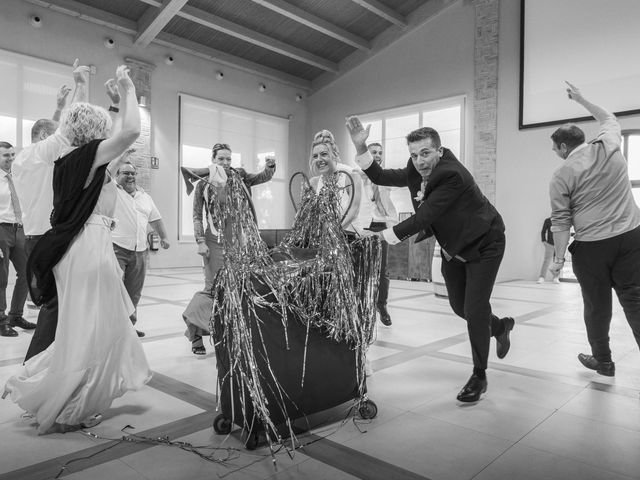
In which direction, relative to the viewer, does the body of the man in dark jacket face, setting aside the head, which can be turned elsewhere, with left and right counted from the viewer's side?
facing the viewer and to the left of the viewer

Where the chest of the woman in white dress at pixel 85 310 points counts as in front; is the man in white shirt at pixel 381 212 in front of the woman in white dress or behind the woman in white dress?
in front

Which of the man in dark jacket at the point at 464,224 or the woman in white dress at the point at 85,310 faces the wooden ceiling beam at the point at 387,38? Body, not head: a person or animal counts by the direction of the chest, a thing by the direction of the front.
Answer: the woman in white dress

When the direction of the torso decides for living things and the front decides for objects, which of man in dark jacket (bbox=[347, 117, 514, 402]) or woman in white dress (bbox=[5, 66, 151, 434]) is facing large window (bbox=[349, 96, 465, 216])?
the woman in white dress

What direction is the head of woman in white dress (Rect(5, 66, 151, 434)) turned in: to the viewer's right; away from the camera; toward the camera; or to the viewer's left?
away from the camera

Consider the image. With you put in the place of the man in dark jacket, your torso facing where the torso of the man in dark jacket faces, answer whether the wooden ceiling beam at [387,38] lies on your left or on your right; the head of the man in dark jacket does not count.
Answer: on your right

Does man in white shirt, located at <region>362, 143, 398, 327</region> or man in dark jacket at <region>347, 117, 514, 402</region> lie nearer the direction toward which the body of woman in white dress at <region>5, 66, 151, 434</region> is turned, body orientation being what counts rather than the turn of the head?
the man in white shirt

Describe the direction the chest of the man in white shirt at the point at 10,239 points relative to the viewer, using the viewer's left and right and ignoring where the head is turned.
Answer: facing the viewer and to the right of the viewer

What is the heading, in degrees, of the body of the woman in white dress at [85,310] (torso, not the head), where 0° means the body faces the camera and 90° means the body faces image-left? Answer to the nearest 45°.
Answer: approximately 225°

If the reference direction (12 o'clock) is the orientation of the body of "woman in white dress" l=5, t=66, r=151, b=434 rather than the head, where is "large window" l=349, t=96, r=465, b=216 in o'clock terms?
The large window is roughly at 12 o'clock from the woman in white dress.

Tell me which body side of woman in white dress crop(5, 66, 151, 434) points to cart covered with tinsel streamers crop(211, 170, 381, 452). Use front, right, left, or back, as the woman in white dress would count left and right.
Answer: right

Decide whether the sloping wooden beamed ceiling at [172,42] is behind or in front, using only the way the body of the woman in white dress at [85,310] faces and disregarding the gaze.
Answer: in front

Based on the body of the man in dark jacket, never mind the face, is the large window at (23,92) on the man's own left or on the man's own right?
on the man's own right

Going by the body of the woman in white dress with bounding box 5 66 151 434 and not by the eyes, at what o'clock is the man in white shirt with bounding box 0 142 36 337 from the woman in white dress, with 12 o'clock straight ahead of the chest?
The man in white shirt is roughly at 10 o'clock from the woman in white dress.

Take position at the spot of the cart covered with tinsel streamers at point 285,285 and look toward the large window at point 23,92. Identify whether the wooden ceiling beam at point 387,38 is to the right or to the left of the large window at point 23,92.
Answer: right

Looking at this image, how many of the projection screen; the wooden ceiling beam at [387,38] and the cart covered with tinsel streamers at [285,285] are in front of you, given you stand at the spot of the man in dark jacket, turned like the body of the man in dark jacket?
1
